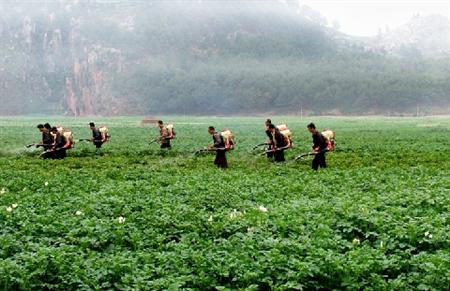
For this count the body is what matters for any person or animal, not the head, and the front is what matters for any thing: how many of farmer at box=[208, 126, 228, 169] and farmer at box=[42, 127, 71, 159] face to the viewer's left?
2

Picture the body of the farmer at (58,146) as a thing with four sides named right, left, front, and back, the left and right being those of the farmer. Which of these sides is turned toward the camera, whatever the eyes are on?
left

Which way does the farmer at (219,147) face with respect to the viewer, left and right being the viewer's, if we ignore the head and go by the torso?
facing to the left of the viewer

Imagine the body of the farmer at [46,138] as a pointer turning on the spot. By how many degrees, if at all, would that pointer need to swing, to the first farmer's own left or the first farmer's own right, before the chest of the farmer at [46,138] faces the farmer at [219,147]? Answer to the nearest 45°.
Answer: approximately 135° to the first farmer's own left

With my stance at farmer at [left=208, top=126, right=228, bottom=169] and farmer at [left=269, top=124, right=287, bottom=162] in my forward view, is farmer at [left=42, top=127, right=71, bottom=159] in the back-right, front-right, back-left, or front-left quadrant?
back-left

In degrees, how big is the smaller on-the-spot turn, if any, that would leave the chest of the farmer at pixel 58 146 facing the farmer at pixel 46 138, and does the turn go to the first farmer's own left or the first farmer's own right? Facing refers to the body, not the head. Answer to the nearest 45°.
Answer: approximately 45° to the first farmer's own right

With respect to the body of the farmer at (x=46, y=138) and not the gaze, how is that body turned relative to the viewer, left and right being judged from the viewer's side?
facing to the left of the viewer

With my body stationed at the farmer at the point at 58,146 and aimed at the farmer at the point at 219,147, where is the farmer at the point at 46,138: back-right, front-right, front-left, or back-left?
back-left

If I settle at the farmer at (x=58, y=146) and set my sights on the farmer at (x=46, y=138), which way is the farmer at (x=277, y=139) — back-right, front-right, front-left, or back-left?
back-right
